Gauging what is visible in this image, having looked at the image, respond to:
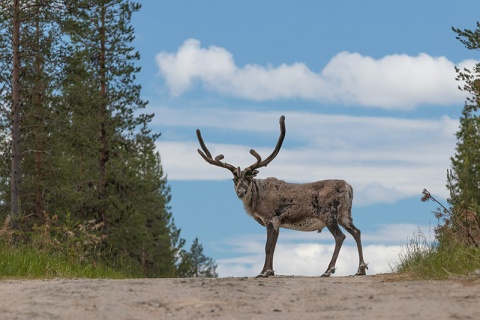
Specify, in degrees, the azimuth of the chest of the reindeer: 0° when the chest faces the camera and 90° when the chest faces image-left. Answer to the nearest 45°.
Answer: approximately 90°
